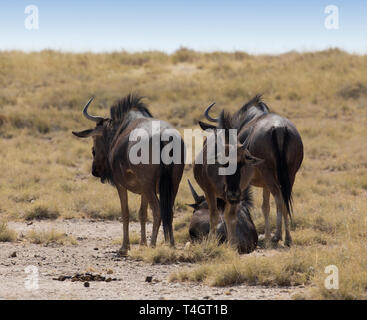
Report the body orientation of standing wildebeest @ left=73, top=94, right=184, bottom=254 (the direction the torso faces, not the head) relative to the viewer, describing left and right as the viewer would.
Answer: facing away from the viewer and to the left of the viewer

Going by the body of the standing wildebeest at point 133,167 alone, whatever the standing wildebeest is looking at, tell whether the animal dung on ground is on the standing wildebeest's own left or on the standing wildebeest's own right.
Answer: on the standing wildebeest's own left

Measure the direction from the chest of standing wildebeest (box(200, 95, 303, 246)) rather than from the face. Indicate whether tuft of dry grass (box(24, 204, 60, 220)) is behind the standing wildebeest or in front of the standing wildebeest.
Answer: in front

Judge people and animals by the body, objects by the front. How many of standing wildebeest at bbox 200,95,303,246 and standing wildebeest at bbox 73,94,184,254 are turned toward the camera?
0

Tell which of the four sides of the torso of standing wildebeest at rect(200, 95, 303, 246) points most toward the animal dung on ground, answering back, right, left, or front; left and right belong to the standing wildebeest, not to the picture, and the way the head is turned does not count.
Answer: left

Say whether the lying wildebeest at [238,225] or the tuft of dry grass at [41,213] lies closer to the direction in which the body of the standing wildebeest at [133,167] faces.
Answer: the tuft of dry grass

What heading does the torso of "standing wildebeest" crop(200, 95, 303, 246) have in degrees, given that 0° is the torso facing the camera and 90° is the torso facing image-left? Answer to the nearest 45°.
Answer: approximately 135°
